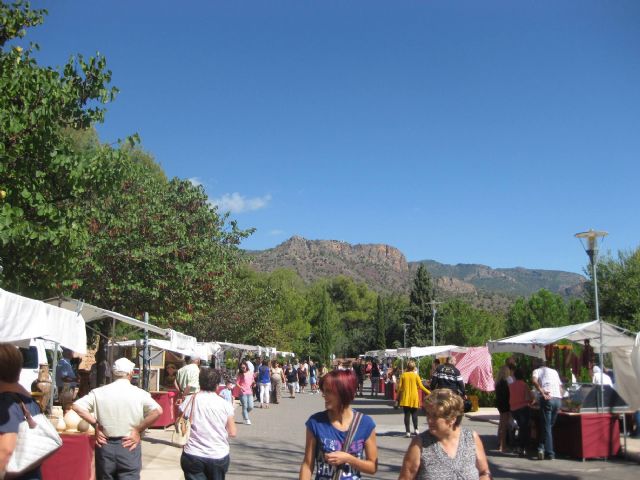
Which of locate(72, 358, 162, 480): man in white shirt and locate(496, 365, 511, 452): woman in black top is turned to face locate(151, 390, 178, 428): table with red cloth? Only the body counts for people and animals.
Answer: the man in white shirt

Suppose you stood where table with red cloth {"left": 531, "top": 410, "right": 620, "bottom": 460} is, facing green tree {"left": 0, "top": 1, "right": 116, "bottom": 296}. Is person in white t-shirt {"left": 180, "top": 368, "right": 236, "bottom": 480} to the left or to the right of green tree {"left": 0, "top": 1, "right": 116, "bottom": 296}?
left

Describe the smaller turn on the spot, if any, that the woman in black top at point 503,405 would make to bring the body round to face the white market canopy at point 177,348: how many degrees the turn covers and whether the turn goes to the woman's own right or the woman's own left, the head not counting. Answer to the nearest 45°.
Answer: approximately 135° to the woman's own left

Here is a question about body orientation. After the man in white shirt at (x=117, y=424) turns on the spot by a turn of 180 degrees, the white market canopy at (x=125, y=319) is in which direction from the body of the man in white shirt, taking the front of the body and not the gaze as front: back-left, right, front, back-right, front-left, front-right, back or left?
back

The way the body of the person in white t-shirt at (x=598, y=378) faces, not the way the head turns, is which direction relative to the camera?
to the viewer's left

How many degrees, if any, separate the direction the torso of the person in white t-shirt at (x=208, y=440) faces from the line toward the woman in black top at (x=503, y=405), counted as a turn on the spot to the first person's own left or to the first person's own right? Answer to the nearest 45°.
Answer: approximately 45° to the first person's own right

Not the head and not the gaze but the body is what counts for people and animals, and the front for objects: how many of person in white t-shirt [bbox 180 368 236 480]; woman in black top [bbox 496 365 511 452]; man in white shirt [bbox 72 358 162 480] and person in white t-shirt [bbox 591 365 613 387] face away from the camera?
2

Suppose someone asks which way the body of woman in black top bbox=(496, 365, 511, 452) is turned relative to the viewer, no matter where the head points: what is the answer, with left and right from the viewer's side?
facing to the right of the viewer

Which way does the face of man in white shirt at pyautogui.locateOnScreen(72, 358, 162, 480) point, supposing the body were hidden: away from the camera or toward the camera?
away from the camera

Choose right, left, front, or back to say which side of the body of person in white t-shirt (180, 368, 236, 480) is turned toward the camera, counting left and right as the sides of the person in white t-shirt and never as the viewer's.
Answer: back

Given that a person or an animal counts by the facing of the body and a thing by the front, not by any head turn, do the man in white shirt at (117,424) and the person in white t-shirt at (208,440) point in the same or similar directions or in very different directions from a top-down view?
same or similar directions

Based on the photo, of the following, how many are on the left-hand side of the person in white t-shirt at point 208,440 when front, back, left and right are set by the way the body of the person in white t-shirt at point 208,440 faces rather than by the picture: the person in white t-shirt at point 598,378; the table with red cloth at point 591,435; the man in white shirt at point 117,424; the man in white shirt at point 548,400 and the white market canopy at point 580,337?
1

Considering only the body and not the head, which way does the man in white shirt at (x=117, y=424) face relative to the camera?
away from the camera

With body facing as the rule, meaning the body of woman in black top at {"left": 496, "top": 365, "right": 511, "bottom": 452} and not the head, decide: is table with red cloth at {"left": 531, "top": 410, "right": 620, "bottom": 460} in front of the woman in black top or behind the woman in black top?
in front

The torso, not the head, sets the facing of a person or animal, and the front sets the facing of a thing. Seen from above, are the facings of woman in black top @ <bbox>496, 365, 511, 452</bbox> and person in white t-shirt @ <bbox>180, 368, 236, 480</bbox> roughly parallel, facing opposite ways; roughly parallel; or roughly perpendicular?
roughly perpendicular
